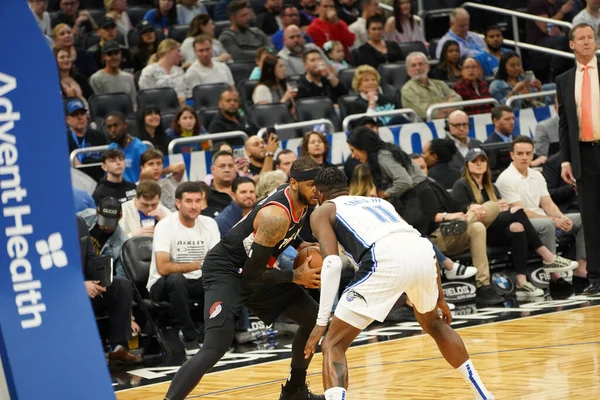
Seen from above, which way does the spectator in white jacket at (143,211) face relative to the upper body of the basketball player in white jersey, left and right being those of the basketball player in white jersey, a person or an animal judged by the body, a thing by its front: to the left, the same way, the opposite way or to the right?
the opposite way

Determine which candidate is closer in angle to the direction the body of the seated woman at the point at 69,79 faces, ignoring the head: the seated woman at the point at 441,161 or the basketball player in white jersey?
the basketball player in white jersey

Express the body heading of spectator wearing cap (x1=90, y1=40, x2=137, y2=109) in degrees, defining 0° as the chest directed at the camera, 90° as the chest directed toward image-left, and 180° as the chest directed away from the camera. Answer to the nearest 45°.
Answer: approximately 0°

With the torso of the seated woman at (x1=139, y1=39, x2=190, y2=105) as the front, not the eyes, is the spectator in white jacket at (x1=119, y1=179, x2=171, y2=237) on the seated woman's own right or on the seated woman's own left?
on the seated woman's own right

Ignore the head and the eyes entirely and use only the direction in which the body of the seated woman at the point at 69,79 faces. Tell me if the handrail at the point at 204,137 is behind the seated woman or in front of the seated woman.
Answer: in front

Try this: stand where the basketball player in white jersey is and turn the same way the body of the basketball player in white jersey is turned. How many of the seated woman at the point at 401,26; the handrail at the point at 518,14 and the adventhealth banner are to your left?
1
